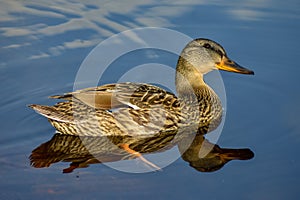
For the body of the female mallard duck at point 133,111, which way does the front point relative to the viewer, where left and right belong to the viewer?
facing to the right of the viewer
